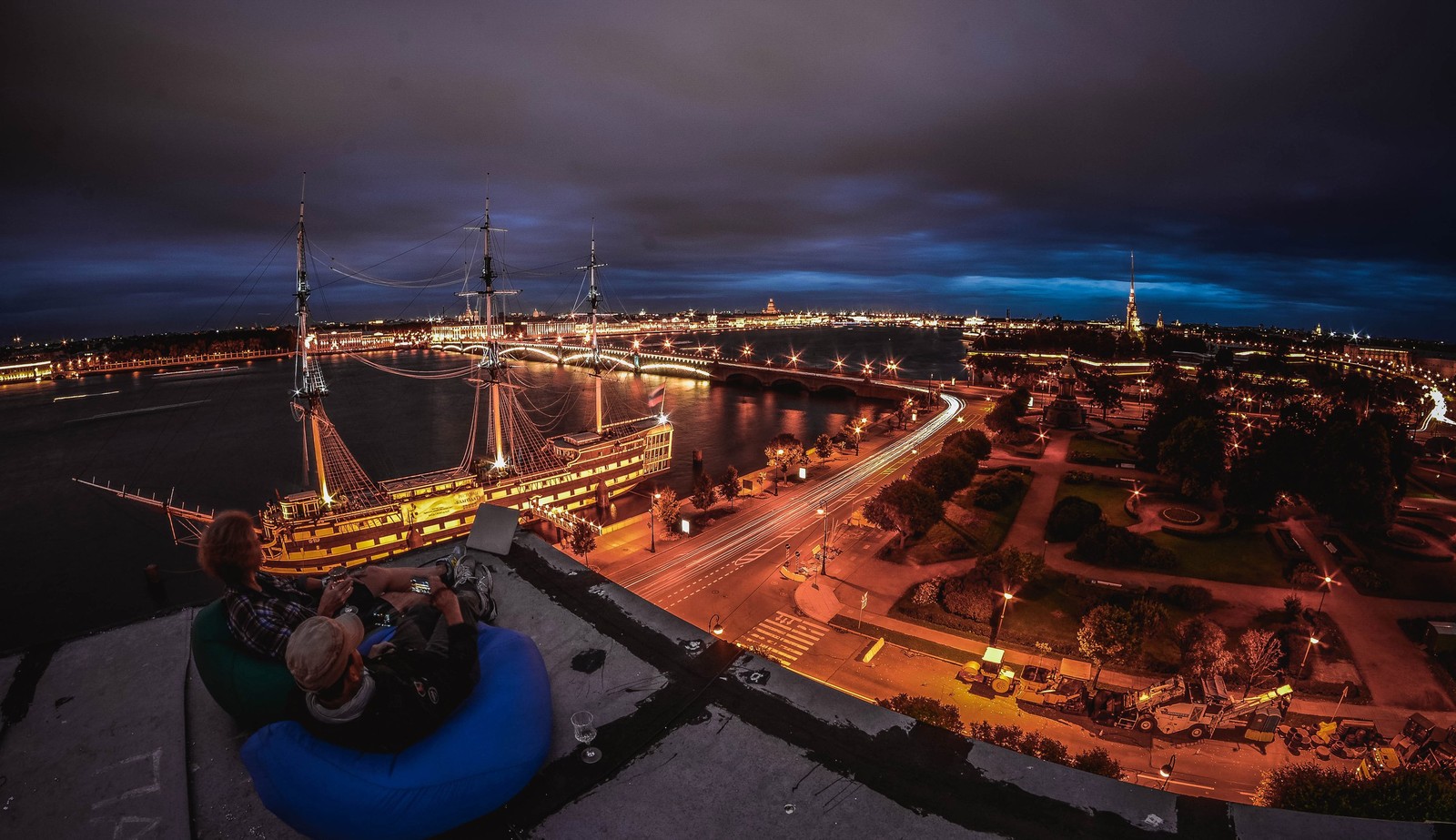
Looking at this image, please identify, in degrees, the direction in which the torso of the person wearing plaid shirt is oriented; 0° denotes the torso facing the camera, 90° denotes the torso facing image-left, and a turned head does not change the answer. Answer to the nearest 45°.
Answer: approximately 225°

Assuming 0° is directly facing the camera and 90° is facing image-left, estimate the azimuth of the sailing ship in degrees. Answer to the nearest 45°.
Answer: approximately 45°

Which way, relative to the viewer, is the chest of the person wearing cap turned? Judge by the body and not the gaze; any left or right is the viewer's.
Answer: facing away from the viewer and to the right of the viewer

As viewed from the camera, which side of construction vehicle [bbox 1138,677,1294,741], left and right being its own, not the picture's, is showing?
right

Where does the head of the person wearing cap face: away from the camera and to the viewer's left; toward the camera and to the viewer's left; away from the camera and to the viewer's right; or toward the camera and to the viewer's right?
away from the camera and to the viewer's right
